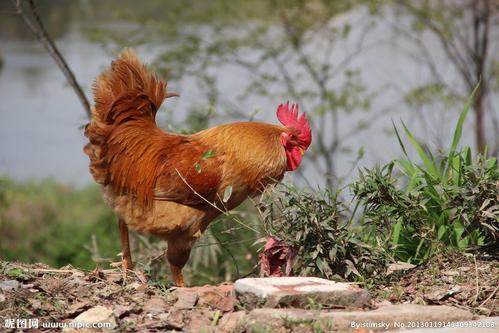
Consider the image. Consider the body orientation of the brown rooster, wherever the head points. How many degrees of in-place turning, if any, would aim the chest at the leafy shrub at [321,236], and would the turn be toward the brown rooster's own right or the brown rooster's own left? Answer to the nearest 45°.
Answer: approximately 45° to the brown rooster's own right

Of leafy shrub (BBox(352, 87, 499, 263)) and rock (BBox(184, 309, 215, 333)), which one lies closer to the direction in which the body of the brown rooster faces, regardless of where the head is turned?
the leafy shrub

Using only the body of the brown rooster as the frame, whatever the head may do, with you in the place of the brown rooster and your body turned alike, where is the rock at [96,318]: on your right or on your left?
on your right

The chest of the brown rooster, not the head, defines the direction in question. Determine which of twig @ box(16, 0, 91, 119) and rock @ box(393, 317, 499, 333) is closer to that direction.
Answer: the rock

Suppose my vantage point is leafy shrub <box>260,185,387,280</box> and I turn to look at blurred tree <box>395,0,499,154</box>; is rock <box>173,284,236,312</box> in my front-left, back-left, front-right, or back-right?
back-left

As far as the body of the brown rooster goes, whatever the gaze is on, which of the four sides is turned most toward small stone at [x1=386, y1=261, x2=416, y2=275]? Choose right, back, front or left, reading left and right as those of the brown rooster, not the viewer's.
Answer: front

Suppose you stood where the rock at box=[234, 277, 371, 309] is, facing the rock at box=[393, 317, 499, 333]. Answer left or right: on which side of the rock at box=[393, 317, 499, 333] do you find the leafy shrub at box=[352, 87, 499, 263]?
left

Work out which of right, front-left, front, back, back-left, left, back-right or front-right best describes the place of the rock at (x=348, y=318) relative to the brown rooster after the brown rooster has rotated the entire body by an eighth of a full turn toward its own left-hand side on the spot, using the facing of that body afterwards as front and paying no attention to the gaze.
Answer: right

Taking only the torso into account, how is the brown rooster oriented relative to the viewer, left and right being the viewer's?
facing to the right of the viewer

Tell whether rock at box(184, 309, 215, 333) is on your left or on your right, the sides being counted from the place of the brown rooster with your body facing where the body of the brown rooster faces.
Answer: on your right

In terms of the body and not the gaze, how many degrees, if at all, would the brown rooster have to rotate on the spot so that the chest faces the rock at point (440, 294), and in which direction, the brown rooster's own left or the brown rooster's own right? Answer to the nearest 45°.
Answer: approximately 45° to the brown rooster's own right

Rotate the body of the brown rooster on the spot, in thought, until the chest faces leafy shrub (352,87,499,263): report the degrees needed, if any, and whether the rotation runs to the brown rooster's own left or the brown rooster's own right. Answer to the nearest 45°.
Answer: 0° — it already faces it
